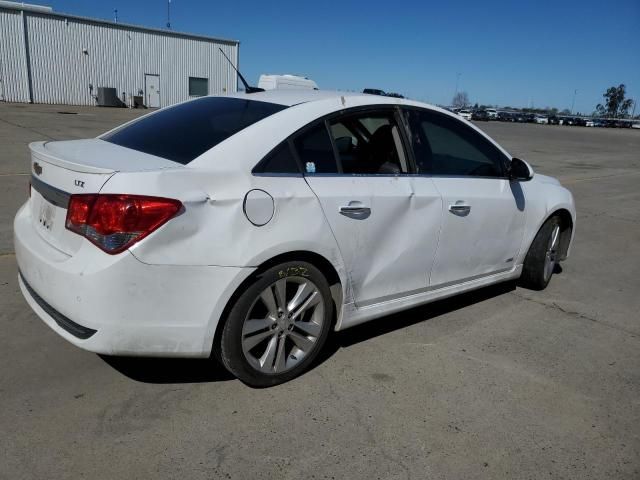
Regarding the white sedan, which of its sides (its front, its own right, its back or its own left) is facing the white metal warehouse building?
left

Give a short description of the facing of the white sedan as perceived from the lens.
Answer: facing away from the viewer and to the right of the viewer
